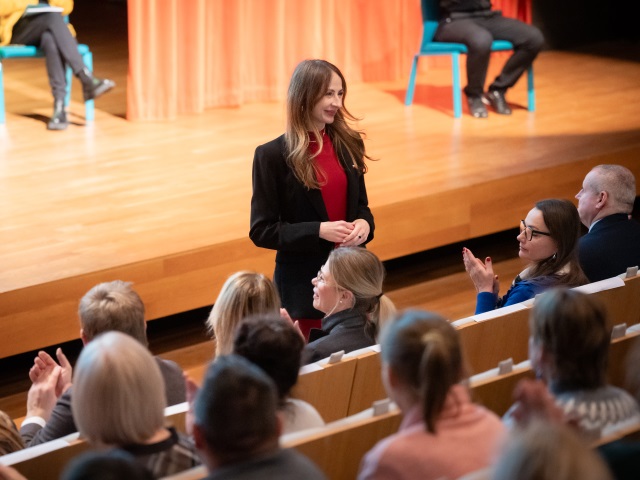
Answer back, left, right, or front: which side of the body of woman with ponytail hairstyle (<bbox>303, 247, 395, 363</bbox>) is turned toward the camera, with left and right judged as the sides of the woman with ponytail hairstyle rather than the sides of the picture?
left

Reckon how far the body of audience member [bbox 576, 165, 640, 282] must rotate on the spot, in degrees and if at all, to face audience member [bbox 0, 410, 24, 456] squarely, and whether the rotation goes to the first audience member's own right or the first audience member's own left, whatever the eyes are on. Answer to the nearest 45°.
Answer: approximately 90° to the first audience member's own left

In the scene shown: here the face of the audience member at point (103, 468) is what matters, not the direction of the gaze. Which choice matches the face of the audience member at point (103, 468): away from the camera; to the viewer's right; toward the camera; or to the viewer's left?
away from the camera

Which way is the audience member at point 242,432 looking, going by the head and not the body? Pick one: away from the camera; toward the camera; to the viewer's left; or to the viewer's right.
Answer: away from the camera

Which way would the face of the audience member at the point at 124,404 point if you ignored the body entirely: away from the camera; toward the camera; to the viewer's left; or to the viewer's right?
away from the camera

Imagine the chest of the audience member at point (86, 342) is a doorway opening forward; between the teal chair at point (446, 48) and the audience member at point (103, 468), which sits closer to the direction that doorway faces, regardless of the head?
the teal chair

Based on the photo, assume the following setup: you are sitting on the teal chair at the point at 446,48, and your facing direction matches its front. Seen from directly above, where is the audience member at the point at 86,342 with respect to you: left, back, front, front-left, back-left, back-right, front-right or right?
front-right

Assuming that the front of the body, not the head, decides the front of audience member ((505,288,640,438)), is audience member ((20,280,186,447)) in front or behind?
in front

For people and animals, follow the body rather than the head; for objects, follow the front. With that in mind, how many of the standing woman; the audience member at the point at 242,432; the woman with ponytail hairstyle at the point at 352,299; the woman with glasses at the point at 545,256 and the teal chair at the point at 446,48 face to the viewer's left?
2

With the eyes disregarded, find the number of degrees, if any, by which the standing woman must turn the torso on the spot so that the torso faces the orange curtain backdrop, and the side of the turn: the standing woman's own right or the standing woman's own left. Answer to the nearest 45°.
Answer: approximately 135° to the standing woman's own left

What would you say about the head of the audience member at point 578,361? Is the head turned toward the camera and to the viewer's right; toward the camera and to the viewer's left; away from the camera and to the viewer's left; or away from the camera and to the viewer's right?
away from the camera and to the viewer's left

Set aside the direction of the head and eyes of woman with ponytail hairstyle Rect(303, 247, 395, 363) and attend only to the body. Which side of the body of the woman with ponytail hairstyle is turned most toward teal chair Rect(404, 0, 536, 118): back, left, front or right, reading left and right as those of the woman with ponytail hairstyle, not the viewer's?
right

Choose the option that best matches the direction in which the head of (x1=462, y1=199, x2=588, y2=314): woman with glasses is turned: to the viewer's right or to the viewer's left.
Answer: to the viewer's left

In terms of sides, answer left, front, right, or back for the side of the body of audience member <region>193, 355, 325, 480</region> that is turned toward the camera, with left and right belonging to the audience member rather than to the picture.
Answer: back

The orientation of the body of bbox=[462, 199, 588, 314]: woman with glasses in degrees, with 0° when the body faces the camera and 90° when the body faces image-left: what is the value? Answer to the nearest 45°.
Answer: approximately 90°

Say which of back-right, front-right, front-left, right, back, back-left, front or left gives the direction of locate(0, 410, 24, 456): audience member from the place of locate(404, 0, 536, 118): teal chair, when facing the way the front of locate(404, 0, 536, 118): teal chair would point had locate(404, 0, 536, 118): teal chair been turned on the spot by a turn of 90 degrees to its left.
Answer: back-right

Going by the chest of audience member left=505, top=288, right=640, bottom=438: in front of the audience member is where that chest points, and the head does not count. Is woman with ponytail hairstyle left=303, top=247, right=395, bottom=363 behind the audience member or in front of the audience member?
in front
